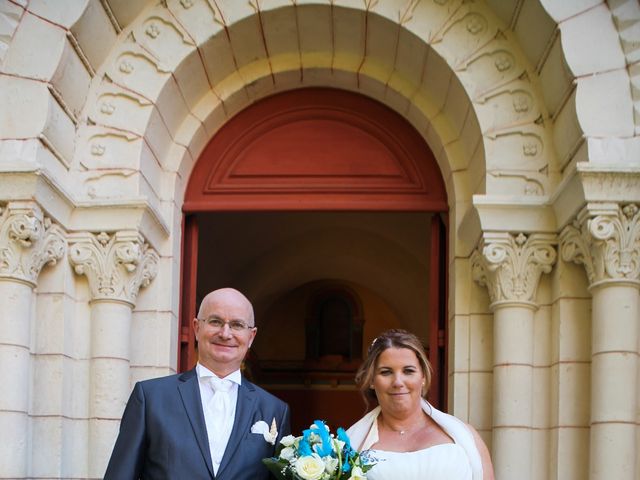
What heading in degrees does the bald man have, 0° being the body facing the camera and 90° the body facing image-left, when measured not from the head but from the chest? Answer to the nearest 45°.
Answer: approximately 0°

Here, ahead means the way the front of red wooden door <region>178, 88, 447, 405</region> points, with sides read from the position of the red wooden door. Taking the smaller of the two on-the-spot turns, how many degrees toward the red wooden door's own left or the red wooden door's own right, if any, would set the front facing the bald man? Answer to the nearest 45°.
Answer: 0° — it already faces them

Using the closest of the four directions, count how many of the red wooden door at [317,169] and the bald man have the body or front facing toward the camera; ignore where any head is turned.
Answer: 2

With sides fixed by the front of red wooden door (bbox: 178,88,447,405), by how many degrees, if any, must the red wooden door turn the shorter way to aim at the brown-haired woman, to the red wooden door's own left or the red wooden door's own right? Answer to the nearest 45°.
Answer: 0° — it already faces them

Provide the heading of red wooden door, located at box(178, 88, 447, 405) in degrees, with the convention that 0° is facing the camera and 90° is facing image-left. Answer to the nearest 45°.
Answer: approximately 0°

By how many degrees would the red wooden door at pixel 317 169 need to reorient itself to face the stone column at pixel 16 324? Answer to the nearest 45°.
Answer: approximately 45° to its right
